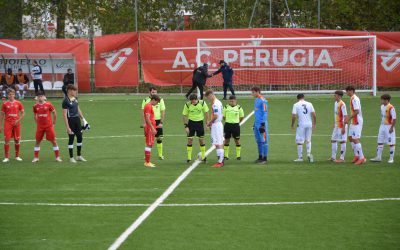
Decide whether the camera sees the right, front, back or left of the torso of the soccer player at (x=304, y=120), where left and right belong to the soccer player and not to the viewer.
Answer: back

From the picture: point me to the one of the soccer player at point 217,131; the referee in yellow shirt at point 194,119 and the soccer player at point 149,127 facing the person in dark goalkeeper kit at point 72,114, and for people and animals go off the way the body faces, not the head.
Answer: the soccer player at point 217,131

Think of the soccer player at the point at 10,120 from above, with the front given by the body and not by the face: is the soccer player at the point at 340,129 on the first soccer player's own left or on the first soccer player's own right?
on the first soccer player's own left

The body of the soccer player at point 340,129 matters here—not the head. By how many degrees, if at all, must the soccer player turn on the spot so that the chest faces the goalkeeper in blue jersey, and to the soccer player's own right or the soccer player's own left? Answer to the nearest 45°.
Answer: approximately 45° to the soccer player's own right

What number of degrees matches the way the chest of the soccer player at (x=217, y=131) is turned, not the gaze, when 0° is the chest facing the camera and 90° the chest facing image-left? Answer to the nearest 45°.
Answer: approximately 90°

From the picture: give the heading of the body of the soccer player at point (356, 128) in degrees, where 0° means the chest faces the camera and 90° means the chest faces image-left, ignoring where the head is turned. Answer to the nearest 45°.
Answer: approximately 90°

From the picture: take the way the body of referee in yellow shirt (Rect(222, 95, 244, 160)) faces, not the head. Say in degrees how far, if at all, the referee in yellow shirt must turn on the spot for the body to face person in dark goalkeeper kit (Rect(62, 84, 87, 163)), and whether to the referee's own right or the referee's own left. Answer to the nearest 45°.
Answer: approximately 90° to the referee's own right
